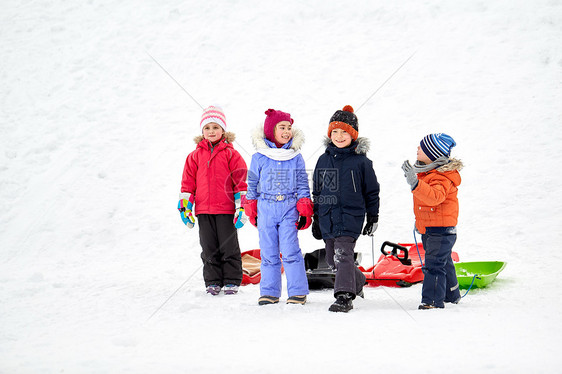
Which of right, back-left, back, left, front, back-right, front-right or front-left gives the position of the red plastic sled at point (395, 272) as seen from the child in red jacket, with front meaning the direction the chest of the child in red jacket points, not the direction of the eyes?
left

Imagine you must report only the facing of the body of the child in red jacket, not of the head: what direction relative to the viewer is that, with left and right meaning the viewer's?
facing the viewer

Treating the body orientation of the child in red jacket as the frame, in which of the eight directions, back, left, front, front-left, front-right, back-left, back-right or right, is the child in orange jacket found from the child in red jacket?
front-left

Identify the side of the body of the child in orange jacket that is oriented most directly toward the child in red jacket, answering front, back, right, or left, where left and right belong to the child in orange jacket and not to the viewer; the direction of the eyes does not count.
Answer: front

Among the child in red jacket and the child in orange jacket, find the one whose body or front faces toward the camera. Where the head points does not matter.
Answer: the child in red jacket

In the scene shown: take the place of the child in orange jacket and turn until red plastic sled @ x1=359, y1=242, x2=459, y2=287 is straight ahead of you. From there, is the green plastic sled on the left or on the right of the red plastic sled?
right

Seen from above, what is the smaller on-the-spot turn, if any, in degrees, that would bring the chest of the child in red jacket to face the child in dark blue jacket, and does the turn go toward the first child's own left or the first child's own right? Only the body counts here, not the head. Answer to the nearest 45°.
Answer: approximately 45° to the first child's own left

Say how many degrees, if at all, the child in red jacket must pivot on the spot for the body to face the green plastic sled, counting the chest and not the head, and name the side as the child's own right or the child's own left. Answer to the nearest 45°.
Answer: approximately 90° to the child's own left

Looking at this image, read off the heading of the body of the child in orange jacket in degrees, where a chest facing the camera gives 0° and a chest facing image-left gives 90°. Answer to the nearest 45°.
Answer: approximately 90°

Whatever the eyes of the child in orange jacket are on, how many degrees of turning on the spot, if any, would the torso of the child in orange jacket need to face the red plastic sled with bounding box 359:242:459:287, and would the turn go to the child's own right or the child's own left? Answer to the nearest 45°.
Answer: approximately 45° to the child's own right

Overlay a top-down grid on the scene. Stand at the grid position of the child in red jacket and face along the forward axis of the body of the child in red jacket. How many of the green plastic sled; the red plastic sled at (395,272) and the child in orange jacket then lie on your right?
0

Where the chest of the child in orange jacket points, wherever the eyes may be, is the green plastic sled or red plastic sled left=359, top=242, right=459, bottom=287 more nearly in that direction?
the red plastic sled

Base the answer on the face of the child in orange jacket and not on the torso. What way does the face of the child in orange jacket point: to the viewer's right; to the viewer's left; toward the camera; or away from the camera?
to the viewer's left

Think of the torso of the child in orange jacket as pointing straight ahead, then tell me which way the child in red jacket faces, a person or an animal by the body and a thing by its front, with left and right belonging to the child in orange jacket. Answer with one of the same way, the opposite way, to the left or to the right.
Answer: to the left

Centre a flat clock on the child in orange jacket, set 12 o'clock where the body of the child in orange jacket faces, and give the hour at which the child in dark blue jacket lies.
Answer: The child in dark blue jacket is roughly at 12 o'clock from the child in orange jacket.

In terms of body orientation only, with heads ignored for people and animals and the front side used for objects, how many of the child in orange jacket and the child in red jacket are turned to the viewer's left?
1
